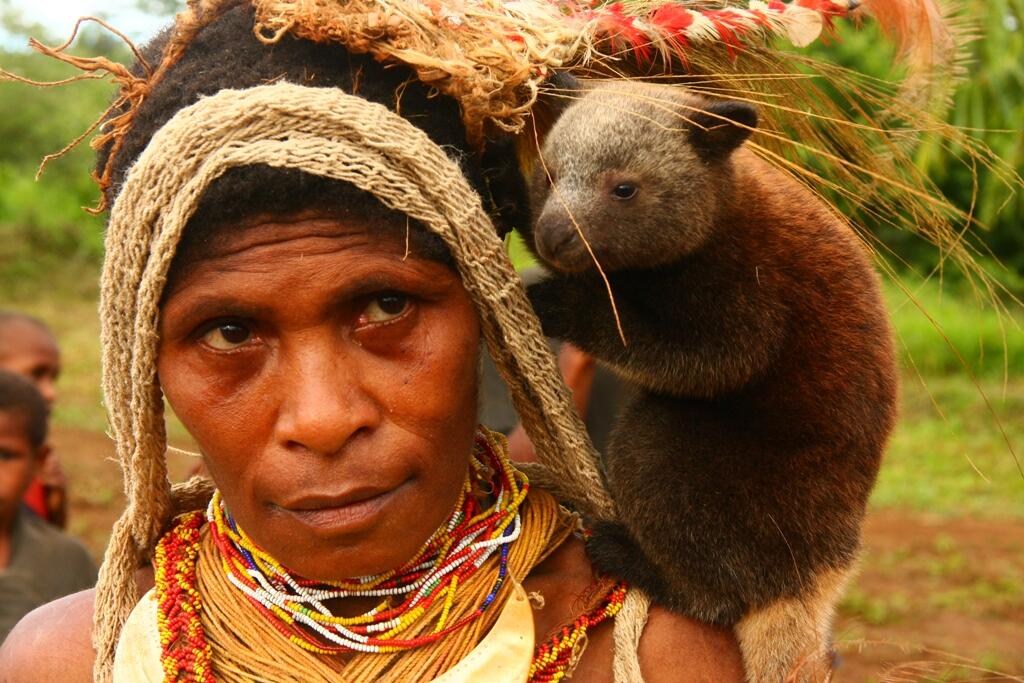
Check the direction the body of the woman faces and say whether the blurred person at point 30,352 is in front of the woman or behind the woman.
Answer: behind

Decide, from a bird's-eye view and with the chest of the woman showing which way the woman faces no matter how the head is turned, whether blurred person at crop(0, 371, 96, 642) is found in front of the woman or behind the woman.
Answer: behind

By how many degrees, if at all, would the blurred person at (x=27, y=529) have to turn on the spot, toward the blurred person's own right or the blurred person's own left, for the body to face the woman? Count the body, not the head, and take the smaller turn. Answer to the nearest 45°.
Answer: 0° — they already face them

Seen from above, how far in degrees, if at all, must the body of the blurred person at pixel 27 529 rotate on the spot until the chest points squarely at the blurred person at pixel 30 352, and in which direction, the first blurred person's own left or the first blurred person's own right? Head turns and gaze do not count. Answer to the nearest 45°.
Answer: approximately 180°

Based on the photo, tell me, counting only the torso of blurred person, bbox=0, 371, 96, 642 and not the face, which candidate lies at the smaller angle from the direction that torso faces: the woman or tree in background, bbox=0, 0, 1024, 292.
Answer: the woman

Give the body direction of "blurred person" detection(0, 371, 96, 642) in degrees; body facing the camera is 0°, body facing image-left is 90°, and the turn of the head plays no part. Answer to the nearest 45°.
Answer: approximately 0°

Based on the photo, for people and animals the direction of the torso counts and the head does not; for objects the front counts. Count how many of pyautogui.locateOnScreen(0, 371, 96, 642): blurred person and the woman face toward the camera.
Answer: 2
